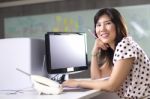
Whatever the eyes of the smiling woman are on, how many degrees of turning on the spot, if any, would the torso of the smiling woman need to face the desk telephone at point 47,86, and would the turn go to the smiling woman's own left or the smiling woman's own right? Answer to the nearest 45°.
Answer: approximately 45° to the smiling woman's own left

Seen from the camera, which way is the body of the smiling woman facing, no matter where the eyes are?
to the viewer's left

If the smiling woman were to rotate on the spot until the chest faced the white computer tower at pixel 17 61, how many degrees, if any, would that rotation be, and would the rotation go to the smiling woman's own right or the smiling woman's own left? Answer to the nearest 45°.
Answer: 0° — they already face it
